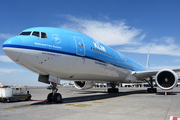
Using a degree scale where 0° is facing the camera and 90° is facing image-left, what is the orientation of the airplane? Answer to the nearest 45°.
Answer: approximately 45°
